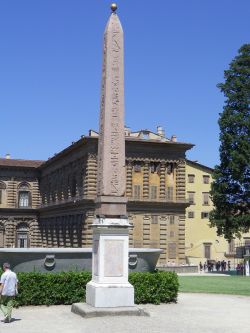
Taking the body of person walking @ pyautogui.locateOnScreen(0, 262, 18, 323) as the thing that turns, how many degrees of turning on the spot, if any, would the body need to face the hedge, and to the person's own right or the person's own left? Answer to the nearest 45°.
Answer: approximately 90° to the person's own right

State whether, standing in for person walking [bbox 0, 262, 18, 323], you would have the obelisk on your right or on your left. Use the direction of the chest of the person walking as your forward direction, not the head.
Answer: on your right

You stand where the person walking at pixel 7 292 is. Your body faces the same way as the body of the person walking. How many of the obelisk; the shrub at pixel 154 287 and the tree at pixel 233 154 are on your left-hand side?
0

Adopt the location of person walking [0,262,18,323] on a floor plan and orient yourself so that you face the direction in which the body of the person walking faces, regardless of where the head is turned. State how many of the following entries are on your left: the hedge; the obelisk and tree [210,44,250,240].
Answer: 0

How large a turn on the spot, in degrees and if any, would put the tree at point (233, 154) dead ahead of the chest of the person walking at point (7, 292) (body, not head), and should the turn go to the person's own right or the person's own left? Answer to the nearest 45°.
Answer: approximately 90° to the person's own right

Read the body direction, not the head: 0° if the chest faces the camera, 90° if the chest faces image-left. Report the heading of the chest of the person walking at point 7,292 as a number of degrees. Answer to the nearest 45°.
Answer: approximately 135°

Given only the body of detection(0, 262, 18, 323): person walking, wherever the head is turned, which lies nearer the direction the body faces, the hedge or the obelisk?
the hedge

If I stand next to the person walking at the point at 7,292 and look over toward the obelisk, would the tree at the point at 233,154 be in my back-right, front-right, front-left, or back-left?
front-left

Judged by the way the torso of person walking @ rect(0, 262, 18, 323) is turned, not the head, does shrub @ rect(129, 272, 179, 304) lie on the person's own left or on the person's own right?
on the person's own right
